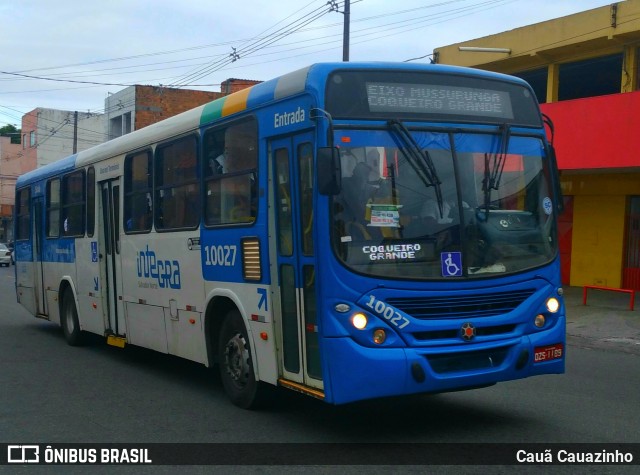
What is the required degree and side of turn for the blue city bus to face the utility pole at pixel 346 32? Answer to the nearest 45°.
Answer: approximately 135° to its left

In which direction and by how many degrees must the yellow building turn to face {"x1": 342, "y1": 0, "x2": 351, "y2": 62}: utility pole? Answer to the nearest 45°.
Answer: approximately 45° to its right

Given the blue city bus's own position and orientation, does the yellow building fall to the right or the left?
on its left

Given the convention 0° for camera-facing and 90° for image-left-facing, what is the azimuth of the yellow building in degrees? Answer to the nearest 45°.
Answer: approximately 45°

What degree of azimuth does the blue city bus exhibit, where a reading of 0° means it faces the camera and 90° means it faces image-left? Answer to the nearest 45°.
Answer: approximately 315°
